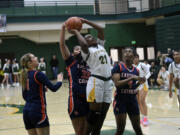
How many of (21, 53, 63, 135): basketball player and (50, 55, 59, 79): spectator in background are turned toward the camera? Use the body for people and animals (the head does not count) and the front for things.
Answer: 1

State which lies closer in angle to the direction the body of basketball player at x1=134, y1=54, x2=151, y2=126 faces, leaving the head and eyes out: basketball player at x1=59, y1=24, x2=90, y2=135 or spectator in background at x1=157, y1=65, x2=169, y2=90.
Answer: the basketball player

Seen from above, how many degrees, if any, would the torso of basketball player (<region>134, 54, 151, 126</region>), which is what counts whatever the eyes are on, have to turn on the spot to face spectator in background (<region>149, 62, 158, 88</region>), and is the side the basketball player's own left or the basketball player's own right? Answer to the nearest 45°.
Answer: approximately 135° to the basketball player's own right

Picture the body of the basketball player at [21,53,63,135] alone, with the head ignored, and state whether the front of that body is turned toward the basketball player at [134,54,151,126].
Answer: yes

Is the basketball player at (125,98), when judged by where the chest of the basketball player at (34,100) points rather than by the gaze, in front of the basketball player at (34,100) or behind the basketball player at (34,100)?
in front

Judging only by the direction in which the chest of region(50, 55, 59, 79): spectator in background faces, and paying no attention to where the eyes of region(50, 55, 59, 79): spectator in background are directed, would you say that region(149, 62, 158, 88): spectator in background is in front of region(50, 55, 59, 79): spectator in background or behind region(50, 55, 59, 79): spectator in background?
in front

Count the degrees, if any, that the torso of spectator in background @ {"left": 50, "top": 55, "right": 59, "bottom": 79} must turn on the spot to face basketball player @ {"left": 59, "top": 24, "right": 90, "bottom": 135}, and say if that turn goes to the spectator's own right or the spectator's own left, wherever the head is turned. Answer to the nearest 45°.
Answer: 0° — they already face them

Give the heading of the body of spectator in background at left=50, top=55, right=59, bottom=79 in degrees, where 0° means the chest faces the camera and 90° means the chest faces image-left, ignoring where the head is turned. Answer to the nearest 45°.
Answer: approximately 0°

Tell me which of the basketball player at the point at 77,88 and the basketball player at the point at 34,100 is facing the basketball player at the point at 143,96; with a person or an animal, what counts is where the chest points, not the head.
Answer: the basketball player at the point at 34,100

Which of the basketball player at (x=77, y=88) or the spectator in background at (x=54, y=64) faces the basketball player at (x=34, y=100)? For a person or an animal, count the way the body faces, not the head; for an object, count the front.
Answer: the spectator in background

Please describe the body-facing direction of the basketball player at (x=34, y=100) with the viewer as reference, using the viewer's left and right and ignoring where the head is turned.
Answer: facing away from the viewer and to the right of the viewer

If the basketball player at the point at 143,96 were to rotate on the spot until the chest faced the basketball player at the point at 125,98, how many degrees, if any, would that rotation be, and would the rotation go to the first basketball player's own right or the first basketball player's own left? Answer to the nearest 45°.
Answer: approximately 45° to the first basketball player's own left
